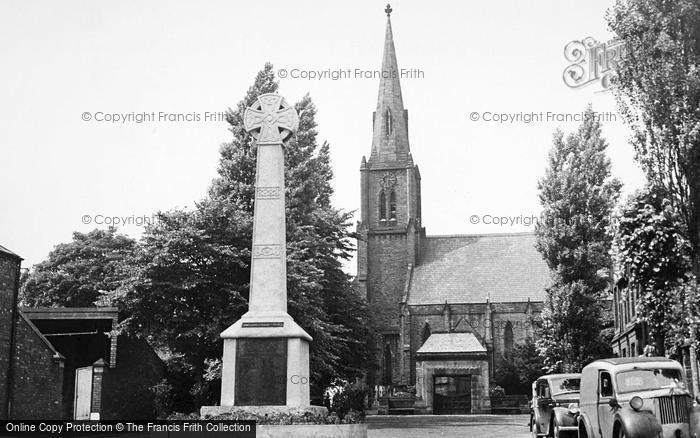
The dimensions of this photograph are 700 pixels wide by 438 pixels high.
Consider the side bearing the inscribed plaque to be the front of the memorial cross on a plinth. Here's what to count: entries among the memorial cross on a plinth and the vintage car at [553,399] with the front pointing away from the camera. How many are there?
0

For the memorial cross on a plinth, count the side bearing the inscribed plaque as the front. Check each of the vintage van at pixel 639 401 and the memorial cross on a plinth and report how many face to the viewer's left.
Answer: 0

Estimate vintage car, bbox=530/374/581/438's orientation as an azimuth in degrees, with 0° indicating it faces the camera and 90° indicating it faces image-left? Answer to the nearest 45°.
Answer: approximately 315°

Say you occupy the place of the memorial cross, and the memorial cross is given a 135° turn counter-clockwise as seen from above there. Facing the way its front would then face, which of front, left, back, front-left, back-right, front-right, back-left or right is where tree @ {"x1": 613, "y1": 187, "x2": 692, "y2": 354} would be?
front-right

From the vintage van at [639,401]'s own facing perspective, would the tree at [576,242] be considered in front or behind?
behind

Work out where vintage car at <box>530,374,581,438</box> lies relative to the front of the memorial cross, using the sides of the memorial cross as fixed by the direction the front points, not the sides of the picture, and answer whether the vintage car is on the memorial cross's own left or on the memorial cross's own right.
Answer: on the memorial cross's own left

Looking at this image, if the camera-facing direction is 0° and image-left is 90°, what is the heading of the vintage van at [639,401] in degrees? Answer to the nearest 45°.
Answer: approximately 315°

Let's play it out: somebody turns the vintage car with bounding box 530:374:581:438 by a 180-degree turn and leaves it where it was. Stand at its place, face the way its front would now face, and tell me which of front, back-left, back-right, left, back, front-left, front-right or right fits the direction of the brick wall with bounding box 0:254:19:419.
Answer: front-left
